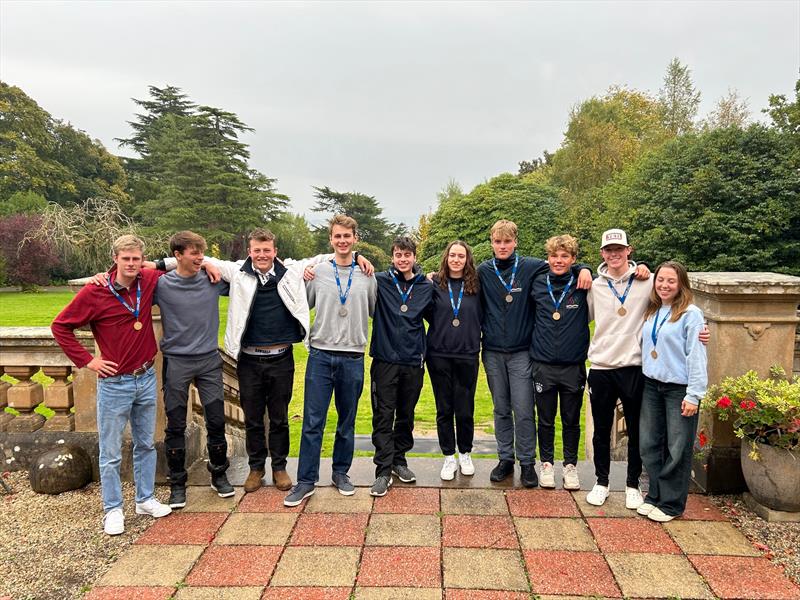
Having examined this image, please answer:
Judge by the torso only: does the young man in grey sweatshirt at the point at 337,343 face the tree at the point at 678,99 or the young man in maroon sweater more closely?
the young man in maroon sweater

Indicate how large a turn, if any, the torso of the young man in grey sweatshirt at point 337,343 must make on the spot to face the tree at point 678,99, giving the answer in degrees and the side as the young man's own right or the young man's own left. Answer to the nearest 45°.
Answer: approximately 135° to the young man's own left

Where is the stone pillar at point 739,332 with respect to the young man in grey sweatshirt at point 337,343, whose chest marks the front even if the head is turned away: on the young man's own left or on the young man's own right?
on the young man's own left

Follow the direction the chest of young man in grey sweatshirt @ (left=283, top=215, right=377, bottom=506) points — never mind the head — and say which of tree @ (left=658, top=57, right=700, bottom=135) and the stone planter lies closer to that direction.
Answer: the stone planter

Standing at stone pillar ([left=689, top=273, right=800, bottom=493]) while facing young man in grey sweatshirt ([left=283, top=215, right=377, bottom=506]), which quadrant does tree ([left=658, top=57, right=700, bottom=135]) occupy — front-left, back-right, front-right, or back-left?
back-right

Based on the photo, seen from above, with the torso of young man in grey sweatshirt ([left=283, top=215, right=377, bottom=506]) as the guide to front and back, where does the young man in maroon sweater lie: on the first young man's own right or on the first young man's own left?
on the first young man's own right

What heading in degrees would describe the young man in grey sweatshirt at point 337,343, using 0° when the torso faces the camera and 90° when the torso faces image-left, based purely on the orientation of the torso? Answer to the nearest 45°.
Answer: approximately 0°

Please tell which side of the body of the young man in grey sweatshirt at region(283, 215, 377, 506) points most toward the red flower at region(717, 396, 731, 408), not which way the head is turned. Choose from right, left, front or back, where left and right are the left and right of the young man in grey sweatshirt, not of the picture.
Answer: left
